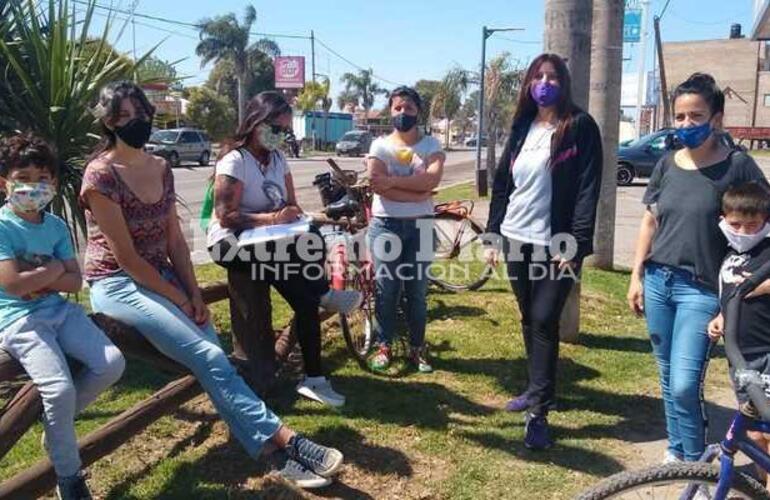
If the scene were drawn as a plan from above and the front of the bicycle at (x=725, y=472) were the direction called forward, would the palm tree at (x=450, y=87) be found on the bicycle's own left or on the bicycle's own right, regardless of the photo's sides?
on the bicycle's own right

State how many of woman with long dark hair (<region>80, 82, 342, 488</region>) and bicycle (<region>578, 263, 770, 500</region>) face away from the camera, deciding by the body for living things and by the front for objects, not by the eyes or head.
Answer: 0

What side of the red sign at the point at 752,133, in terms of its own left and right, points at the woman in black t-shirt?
front

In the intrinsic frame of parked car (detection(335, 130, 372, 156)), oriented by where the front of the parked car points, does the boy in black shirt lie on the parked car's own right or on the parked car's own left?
on the parked car's own left

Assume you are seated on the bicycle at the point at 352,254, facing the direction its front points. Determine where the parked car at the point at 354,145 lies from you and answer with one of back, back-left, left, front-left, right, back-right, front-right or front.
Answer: back-right

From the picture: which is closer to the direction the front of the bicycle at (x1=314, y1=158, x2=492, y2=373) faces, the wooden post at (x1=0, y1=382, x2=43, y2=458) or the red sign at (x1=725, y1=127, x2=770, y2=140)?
the wooden post

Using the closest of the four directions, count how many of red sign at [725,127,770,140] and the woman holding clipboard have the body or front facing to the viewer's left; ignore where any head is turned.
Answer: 0

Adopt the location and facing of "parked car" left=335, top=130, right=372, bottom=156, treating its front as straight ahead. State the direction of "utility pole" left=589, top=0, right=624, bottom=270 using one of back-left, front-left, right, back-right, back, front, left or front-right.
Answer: front-left

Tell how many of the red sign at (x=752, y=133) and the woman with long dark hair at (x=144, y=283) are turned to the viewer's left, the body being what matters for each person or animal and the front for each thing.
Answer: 0

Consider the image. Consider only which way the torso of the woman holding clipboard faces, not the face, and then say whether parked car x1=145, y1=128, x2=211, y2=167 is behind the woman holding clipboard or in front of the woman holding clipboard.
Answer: behind

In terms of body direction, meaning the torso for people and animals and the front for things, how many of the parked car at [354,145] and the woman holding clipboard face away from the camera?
0

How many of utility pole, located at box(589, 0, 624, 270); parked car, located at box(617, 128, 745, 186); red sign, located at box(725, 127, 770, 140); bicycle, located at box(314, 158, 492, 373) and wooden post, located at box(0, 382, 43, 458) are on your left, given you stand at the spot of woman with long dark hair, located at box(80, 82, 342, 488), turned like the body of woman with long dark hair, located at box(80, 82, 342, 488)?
4

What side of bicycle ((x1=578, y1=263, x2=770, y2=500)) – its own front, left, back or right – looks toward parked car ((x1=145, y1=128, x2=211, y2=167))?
right
